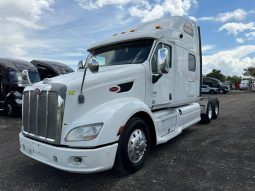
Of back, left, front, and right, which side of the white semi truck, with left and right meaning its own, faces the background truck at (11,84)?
right

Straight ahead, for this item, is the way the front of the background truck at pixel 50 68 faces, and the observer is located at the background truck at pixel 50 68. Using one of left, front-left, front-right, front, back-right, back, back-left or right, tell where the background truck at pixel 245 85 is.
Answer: left

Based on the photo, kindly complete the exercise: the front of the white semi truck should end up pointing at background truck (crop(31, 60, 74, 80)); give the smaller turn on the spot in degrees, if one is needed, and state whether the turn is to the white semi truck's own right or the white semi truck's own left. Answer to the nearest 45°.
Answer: approximately 135° to the white semi truck's own right

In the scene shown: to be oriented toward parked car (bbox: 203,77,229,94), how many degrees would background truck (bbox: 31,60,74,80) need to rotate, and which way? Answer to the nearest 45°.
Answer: approximately 90° to its left

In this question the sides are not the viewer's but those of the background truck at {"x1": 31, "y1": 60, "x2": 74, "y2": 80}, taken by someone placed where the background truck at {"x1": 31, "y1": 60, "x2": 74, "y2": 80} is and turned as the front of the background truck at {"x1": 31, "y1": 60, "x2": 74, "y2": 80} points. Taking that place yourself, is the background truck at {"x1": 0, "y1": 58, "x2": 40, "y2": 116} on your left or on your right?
on your right

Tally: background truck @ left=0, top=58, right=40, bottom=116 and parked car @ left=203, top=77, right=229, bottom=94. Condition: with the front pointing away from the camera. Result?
0

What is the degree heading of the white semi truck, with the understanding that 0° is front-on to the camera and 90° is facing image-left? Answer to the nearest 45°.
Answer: approximately 45°

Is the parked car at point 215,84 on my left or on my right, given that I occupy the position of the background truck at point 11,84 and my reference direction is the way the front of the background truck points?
on my left
